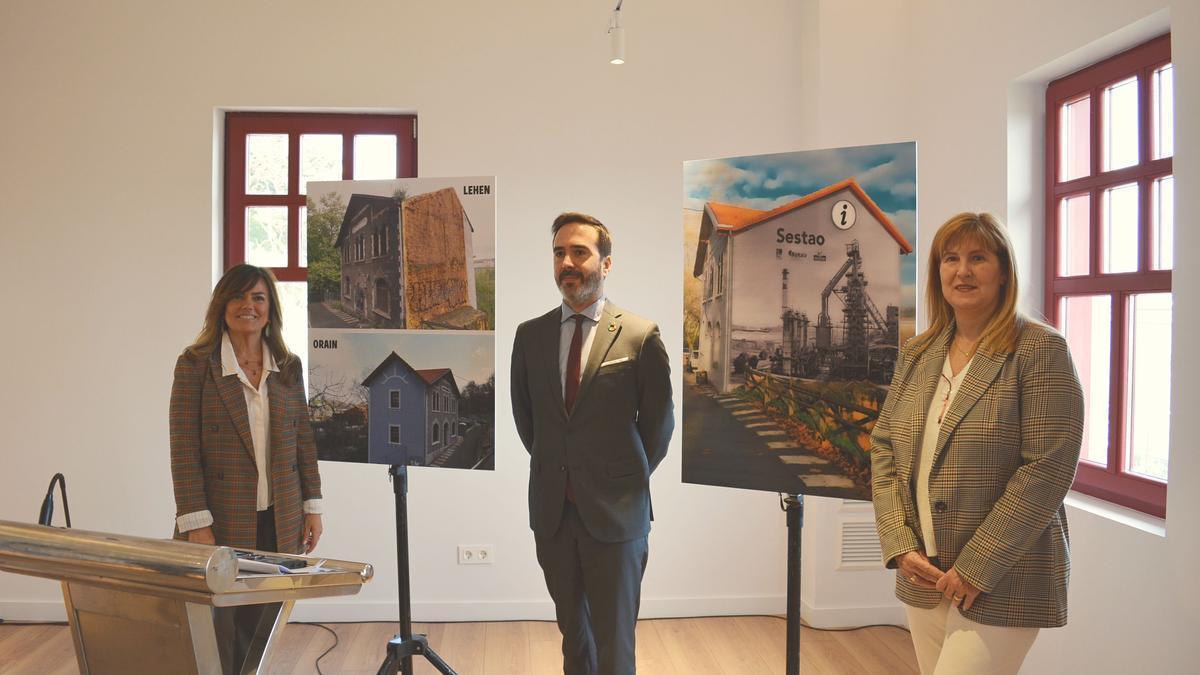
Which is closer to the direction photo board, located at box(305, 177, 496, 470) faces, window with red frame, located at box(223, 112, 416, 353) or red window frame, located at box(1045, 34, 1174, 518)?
the red window frame

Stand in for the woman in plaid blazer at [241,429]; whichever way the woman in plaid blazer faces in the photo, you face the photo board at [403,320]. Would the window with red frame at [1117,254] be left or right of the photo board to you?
right

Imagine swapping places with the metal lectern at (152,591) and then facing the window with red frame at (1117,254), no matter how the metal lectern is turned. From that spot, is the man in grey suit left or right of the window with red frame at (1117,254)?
left

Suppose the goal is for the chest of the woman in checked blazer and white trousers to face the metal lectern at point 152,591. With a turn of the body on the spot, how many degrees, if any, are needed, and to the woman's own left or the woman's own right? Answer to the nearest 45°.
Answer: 0° — they already face it

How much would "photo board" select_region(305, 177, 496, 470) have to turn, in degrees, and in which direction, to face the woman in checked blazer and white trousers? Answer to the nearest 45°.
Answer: approximately 45° to its left

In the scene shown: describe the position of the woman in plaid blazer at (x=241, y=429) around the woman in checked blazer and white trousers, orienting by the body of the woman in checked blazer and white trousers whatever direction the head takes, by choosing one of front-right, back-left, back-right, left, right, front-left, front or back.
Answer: front-right

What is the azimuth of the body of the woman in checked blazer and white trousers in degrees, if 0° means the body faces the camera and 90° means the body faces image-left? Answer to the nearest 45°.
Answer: approximately 45°

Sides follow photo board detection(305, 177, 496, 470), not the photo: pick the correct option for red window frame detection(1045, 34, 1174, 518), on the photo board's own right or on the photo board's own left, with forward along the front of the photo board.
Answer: on the photo board's own left
